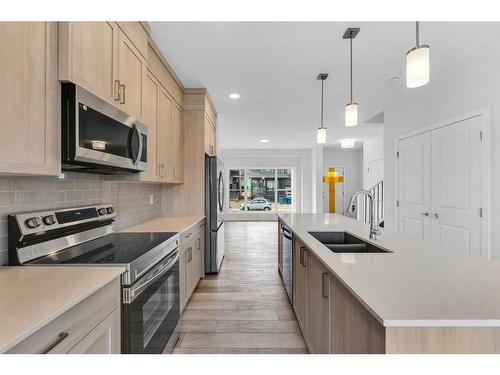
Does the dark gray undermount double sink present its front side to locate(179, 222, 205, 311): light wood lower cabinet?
yes

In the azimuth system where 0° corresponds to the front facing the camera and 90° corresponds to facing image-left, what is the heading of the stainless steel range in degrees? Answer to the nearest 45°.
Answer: approximately 315°

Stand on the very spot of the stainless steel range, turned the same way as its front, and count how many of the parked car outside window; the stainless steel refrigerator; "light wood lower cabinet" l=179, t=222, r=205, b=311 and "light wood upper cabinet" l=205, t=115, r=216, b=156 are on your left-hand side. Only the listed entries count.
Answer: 4

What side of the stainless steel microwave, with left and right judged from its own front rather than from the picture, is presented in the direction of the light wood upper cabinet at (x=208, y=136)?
left

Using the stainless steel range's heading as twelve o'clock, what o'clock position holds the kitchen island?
The kitchen island is roughly at 12 o'clock from the stainless steel range.

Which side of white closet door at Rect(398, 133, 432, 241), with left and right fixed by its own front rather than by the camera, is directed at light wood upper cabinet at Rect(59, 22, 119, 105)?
front

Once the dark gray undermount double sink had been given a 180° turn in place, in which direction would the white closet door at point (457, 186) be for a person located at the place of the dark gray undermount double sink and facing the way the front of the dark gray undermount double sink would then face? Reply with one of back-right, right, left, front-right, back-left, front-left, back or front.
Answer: front-left

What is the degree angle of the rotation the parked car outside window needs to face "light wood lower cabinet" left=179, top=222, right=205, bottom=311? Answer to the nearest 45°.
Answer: approximately 90° to its left

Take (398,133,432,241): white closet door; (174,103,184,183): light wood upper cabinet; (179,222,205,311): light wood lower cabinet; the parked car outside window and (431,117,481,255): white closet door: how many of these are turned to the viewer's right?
2

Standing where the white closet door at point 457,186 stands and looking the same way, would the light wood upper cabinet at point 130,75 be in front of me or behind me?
in front

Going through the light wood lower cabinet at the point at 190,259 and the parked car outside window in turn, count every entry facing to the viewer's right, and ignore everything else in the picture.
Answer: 1

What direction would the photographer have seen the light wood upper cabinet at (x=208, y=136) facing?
facing to the right of the viewer

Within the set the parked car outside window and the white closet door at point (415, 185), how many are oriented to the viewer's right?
0

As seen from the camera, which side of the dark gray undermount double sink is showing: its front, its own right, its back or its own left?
left
